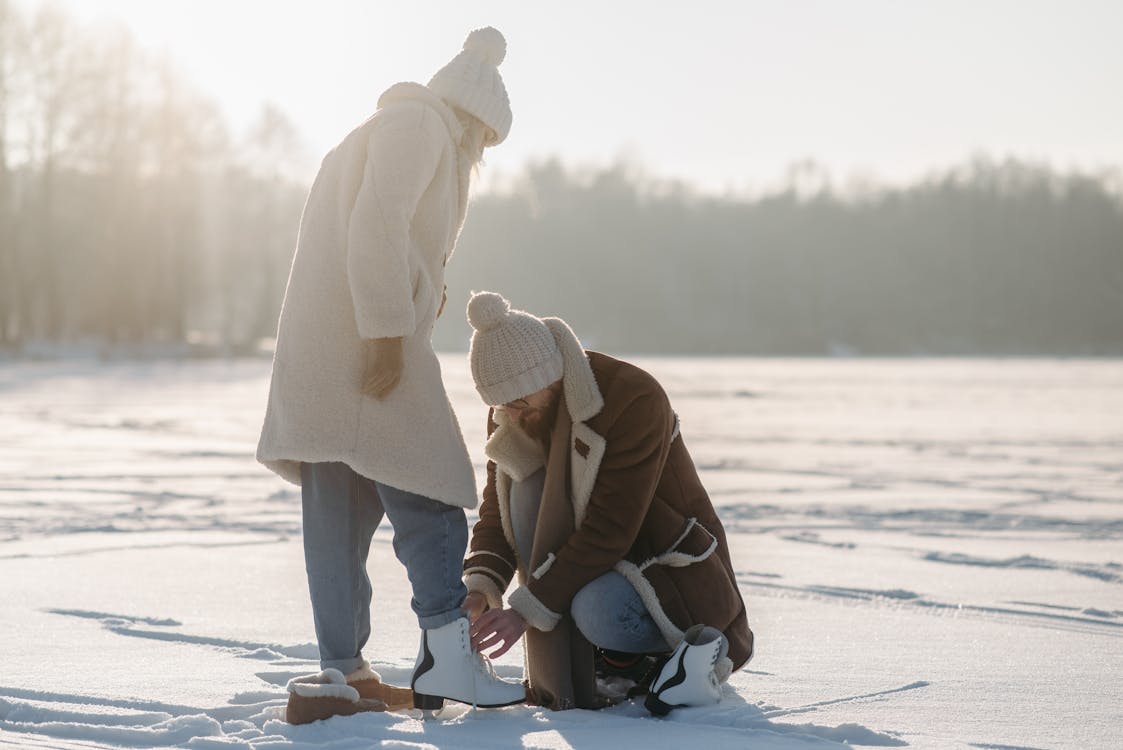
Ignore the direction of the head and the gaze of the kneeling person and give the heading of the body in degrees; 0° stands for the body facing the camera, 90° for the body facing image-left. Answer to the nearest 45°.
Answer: approximately 45°

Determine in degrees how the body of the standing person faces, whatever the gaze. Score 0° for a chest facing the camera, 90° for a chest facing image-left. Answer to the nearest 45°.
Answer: approximately 270°

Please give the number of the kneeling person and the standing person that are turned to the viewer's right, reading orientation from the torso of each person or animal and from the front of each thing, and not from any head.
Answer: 1

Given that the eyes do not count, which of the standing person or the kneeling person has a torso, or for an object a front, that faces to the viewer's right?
the standing person
